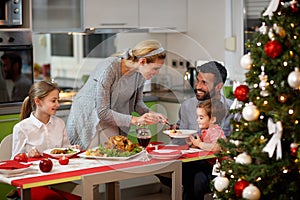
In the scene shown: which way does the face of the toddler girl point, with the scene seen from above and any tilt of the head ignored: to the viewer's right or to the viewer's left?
to the viewer's left

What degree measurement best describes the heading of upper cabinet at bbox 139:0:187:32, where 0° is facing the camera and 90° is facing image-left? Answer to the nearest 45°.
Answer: approximately 0°

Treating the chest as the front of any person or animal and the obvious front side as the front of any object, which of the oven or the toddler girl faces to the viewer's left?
the toddler girl

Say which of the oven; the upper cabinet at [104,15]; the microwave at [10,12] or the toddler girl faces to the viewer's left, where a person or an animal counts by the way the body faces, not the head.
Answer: the toddler girl

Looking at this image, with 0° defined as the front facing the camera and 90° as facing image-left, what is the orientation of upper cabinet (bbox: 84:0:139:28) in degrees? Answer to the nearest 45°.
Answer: approximately 0°

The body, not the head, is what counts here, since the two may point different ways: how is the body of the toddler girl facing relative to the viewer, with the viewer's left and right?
facing to the left of the viewer
